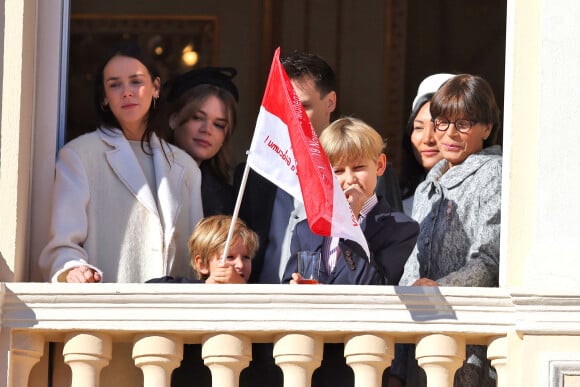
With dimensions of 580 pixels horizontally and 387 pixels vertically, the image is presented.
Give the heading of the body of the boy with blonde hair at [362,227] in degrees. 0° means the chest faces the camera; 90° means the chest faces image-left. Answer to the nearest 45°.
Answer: approximately 45°

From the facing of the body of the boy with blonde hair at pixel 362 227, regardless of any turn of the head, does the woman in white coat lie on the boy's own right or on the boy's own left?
on the boy's own right
